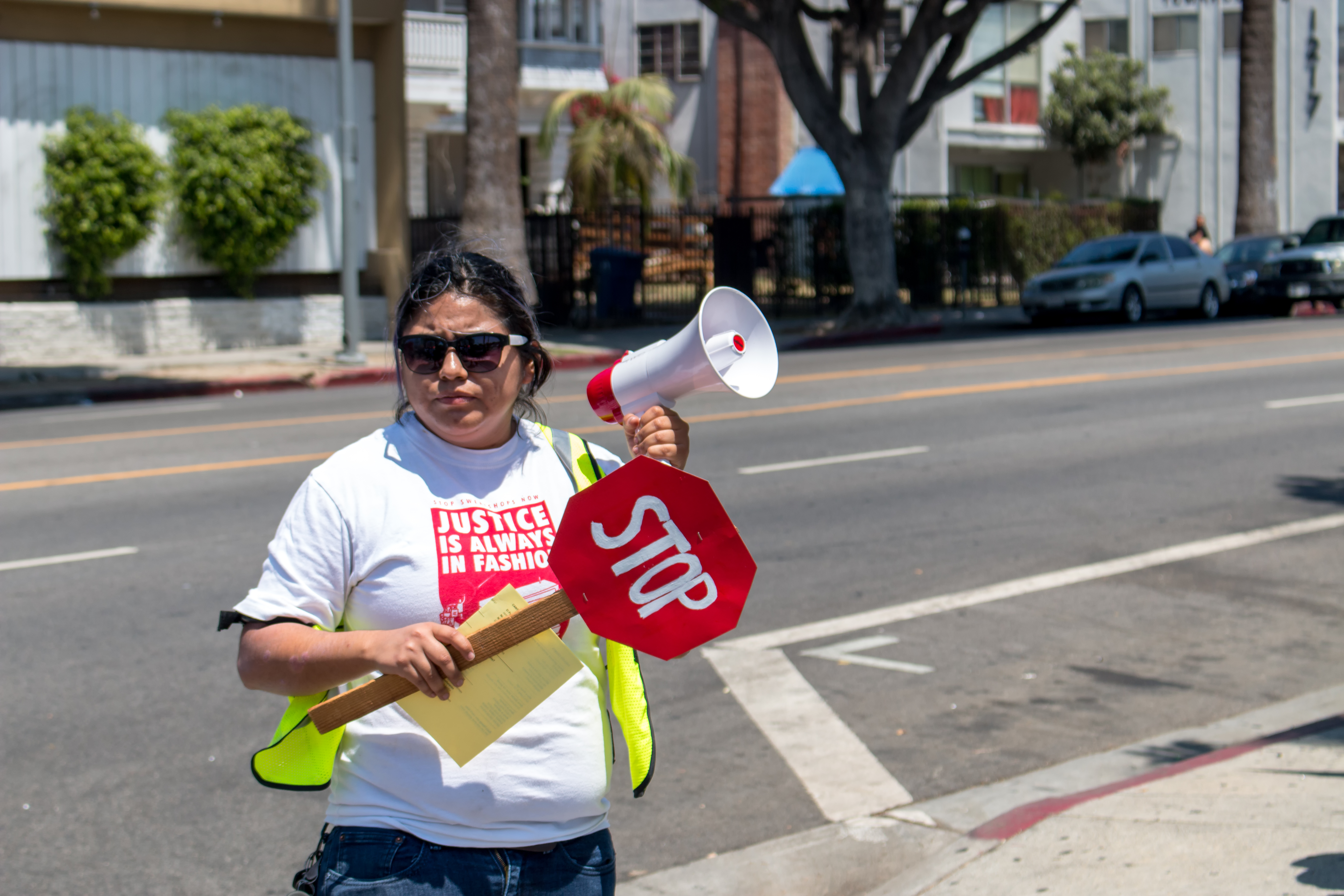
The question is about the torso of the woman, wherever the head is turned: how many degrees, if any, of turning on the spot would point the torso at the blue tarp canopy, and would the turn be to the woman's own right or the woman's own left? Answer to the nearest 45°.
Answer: approximately 180°

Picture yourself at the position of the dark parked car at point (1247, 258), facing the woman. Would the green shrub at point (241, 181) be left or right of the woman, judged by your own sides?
right

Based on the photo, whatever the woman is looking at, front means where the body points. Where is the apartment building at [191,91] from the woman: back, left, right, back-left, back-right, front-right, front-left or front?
back

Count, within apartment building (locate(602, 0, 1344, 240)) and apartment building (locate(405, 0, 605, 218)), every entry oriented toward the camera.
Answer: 2

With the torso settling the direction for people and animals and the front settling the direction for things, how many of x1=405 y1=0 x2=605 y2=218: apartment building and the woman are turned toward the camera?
2

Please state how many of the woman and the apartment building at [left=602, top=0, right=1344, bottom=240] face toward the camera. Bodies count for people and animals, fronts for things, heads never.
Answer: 2

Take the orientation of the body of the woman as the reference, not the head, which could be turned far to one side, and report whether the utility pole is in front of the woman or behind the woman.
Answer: behind

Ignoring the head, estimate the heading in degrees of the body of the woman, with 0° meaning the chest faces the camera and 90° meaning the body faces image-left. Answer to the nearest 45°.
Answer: approximately 0°
